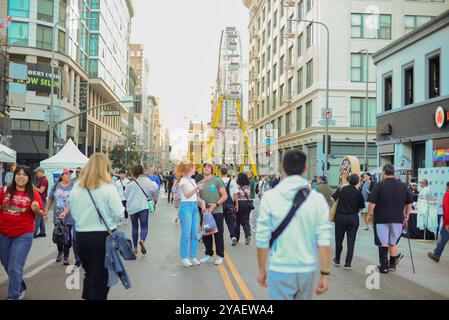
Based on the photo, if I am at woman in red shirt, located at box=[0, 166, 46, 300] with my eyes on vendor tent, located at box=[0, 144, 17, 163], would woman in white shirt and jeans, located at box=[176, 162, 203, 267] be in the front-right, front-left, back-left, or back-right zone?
front-right

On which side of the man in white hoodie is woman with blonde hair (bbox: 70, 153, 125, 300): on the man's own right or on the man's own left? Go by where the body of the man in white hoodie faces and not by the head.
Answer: on the man's own left

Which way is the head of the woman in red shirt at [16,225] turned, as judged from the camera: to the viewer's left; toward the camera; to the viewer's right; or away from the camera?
toward the camera

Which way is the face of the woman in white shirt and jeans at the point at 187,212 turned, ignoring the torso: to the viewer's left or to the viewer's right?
to the viewer's right

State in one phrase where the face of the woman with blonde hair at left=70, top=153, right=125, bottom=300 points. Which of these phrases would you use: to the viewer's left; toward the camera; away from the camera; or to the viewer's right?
away from the camera

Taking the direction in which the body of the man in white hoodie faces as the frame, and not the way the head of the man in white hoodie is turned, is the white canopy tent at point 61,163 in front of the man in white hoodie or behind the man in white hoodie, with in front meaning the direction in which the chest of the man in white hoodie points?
in front

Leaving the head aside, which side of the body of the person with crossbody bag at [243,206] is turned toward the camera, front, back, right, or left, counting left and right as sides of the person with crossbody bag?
back

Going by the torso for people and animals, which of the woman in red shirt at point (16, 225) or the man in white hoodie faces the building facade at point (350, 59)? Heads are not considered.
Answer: the man in white hoodie

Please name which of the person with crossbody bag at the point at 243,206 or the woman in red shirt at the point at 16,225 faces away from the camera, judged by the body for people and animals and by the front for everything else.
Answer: the person with crossbody bag

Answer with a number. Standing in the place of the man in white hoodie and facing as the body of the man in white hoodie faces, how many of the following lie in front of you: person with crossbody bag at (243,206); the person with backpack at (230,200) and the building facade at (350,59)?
3

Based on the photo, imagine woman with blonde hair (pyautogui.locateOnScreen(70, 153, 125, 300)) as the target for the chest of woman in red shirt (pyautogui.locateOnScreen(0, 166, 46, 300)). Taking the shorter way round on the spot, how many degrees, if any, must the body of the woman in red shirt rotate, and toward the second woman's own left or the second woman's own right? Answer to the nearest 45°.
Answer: approximately 45° to the second woman's own left

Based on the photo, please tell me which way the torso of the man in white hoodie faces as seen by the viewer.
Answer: away from the camera

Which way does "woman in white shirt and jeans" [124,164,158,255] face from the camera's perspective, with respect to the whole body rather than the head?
away from the camera

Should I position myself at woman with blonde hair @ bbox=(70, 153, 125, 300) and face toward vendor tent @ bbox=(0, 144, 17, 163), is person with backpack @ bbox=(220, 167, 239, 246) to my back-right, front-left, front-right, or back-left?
front-right

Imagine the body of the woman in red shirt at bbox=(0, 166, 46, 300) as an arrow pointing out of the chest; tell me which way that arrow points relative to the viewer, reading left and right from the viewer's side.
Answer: facing the viewer

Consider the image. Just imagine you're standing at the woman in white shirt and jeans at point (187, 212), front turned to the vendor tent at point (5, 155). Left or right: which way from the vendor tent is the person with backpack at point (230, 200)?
right

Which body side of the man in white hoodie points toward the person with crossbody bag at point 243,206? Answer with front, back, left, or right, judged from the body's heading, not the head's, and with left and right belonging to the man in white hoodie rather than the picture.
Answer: front
